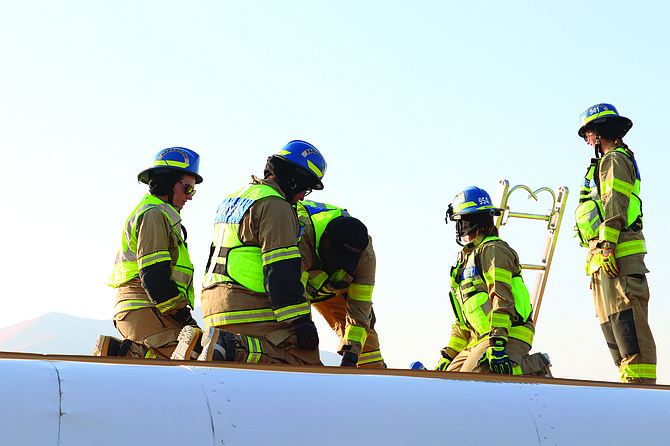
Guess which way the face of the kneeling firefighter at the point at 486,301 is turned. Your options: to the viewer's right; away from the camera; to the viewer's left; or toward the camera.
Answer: to the viewer's left

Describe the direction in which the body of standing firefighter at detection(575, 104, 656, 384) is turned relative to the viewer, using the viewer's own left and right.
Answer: facing to the left of the viewer

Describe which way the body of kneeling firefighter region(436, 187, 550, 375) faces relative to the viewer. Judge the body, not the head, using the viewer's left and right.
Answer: facing the viewer and to the left of the viewer

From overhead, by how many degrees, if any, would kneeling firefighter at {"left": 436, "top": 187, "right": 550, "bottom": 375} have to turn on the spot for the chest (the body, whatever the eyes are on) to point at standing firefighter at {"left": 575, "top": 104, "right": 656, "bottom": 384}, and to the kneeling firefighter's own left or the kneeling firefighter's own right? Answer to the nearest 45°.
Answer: approximately 180°

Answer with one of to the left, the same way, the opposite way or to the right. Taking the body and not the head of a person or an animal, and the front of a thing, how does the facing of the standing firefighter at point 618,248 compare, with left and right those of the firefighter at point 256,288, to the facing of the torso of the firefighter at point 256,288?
to the left

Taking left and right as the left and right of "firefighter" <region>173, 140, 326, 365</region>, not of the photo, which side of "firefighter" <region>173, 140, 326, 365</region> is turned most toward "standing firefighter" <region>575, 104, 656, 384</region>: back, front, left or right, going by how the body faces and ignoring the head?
front

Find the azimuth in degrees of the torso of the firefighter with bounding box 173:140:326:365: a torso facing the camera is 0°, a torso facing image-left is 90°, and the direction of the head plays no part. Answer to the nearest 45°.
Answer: approximately 225°

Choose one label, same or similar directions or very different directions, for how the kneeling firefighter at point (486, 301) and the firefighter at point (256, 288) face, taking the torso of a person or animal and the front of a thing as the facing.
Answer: very different directions

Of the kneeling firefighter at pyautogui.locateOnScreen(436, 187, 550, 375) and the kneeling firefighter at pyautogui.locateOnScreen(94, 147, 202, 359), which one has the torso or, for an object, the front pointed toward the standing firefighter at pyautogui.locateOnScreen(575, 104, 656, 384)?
the kneeling firefighter at pyautogui.locateOnScreen(94, 147, 202, 359)

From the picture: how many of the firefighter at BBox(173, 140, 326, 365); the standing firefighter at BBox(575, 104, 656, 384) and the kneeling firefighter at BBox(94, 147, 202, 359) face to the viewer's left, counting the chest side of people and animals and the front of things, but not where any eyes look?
1

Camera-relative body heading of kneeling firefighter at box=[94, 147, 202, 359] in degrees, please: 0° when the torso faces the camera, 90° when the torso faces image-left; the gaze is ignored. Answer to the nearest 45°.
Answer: approximately 270°
